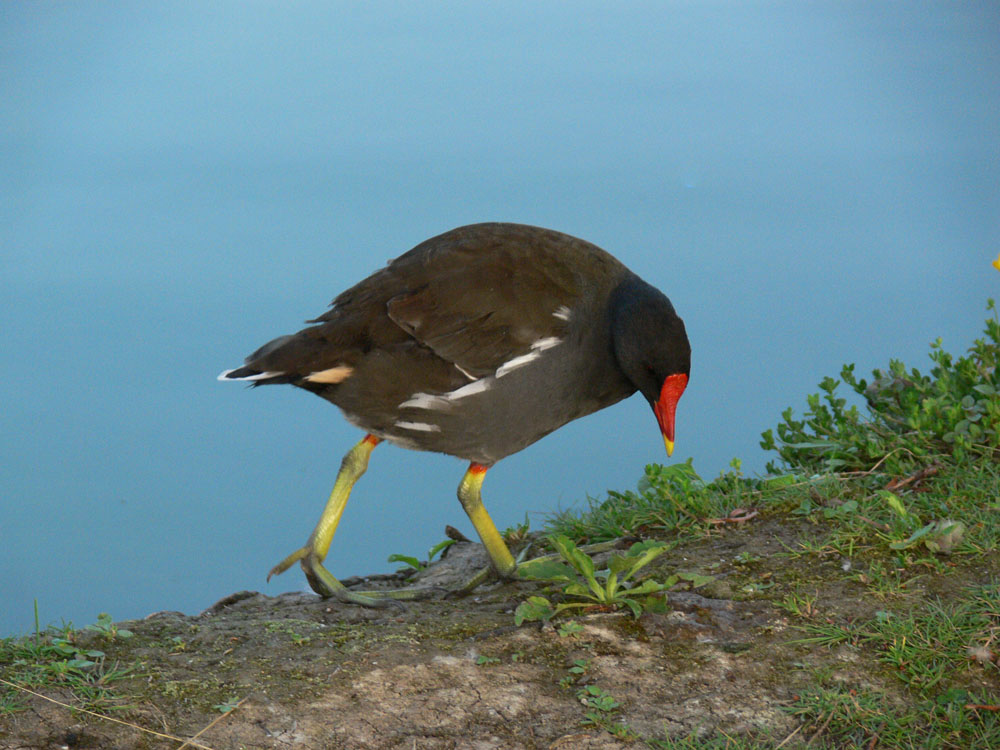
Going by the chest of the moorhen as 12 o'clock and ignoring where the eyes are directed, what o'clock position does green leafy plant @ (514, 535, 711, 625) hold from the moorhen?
The green leafy plant is roughly at 2 o'clock from the moorhen.

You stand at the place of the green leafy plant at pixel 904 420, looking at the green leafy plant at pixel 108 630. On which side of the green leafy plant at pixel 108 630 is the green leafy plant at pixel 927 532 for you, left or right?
left

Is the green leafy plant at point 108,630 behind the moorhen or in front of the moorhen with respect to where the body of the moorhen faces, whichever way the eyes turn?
behind

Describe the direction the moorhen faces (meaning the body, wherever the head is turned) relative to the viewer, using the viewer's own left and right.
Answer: facing to the right of the viewer

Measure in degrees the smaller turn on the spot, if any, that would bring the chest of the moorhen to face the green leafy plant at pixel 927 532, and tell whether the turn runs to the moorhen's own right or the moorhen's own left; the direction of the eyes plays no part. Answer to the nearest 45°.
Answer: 0° — it already faces it
